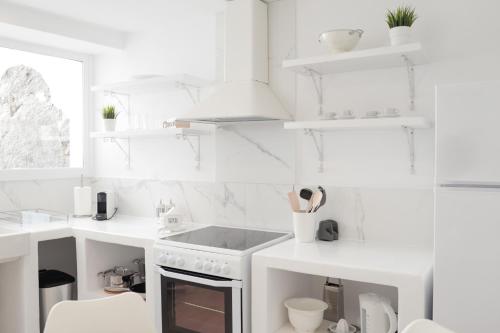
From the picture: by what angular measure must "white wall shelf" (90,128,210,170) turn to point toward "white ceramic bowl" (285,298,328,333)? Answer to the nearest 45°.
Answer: approximately 90° to its left

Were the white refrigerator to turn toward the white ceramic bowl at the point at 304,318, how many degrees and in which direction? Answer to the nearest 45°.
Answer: approximately 45° to its right

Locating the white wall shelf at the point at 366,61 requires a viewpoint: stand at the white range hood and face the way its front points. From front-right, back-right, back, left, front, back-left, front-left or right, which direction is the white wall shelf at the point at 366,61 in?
left

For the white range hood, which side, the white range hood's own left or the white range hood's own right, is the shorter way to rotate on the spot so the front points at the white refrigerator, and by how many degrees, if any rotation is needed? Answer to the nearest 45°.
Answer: approximately 90° to the white range hood's own left

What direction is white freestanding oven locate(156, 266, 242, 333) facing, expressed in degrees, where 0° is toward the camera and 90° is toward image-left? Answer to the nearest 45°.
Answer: approximately 45°

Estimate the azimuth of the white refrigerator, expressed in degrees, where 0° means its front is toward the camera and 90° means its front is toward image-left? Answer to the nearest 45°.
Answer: approximately 45°

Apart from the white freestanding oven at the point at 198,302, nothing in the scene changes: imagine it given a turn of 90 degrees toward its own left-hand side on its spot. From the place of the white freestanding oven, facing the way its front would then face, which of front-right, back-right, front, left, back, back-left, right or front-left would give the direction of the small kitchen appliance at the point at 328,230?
front-left

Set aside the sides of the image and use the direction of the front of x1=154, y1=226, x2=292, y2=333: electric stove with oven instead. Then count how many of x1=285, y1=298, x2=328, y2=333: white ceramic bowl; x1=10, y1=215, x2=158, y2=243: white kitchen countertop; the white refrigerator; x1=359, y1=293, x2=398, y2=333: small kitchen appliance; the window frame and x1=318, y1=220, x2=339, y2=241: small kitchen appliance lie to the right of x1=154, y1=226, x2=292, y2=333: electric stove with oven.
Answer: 2

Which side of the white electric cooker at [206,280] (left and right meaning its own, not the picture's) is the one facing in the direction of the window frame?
right

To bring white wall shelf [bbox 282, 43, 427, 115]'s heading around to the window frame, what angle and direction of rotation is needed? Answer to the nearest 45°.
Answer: approximately 45° to its right

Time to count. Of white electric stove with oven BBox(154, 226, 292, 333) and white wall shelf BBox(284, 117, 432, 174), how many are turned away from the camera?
0

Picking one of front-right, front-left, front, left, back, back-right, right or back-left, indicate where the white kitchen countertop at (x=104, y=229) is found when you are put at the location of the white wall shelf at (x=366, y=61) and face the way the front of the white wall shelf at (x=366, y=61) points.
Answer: front-right

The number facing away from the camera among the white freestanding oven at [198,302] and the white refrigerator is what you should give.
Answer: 0
